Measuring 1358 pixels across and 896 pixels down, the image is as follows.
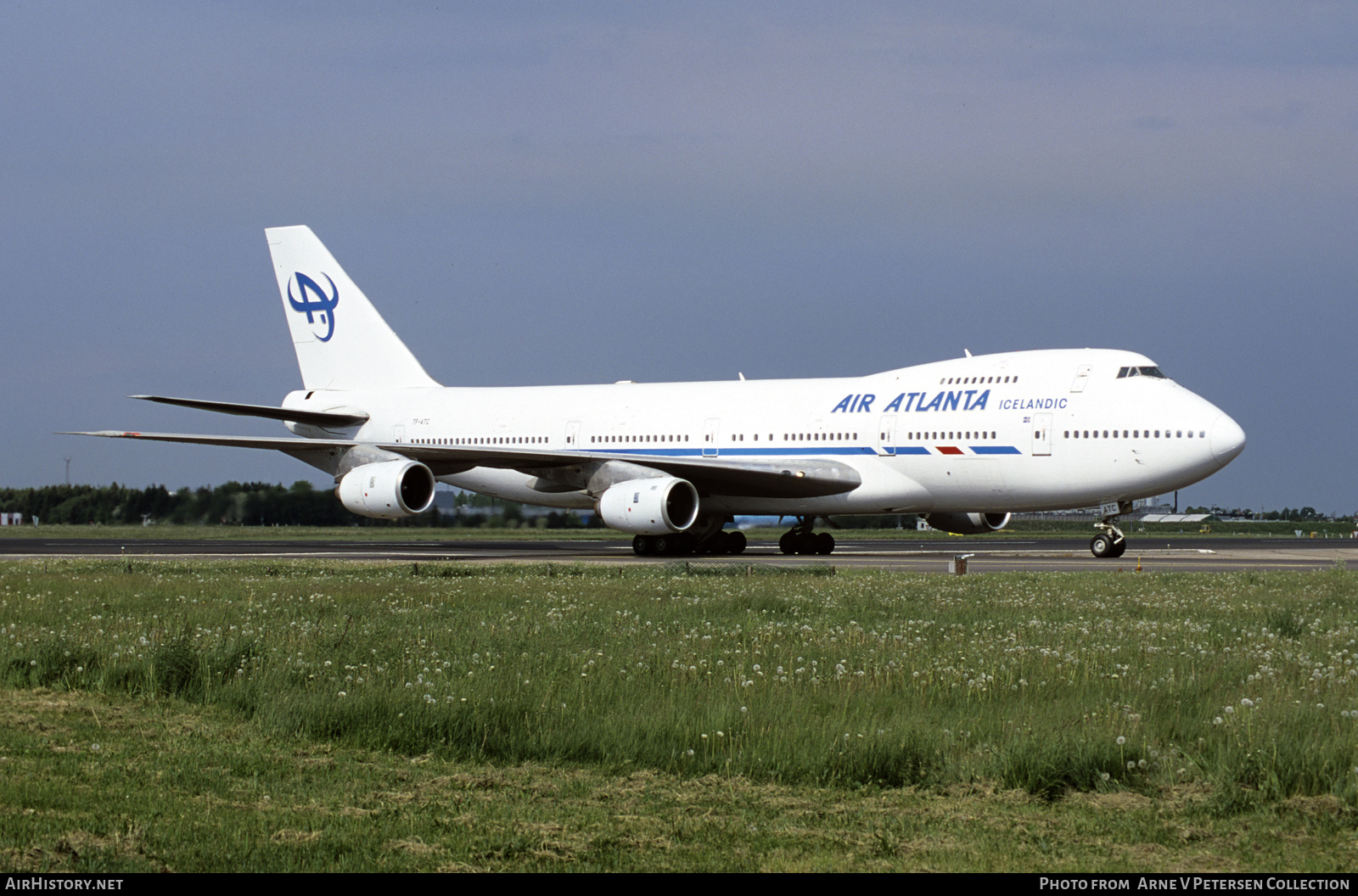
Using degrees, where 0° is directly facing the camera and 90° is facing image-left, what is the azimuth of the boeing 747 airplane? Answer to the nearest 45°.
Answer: approximately 315°
